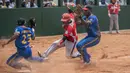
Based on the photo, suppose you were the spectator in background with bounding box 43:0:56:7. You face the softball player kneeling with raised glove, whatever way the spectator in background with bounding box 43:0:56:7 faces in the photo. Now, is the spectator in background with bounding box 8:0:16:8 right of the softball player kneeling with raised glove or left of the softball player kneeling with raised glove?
right

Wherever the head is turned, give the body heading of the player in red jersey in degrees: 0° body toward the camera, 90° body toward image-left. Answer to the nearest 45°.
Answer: approximately 90°

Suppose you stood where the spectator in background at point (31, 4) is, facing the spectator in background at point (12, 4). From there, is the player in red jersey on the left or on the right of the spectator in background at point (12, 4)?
left

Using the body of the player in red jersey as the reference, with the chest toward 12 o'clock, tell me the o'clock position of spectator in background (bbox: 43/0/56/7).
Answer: The spectator in background is roughly at 3 o'clock from the player in red jersey.

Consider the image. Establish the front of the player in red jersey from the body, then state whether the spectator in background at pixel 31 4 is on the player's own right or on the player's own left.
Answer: on the player's own right

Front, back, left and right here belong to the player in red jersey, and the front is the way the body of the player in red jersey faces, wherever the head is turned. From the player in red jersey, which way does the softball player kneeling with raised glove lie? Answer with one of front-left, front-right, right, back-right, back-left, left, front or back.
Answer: front-left

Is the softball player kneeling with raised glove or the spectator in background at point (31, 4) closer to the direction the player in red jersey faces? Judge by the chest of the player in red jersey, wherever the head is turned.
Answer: the softball player kneeling with raised glove

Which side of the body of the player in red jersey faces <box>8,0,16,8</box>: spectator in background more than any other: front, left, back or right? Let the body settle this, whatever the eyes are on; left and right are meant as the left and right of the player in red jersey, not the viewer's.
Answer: right
